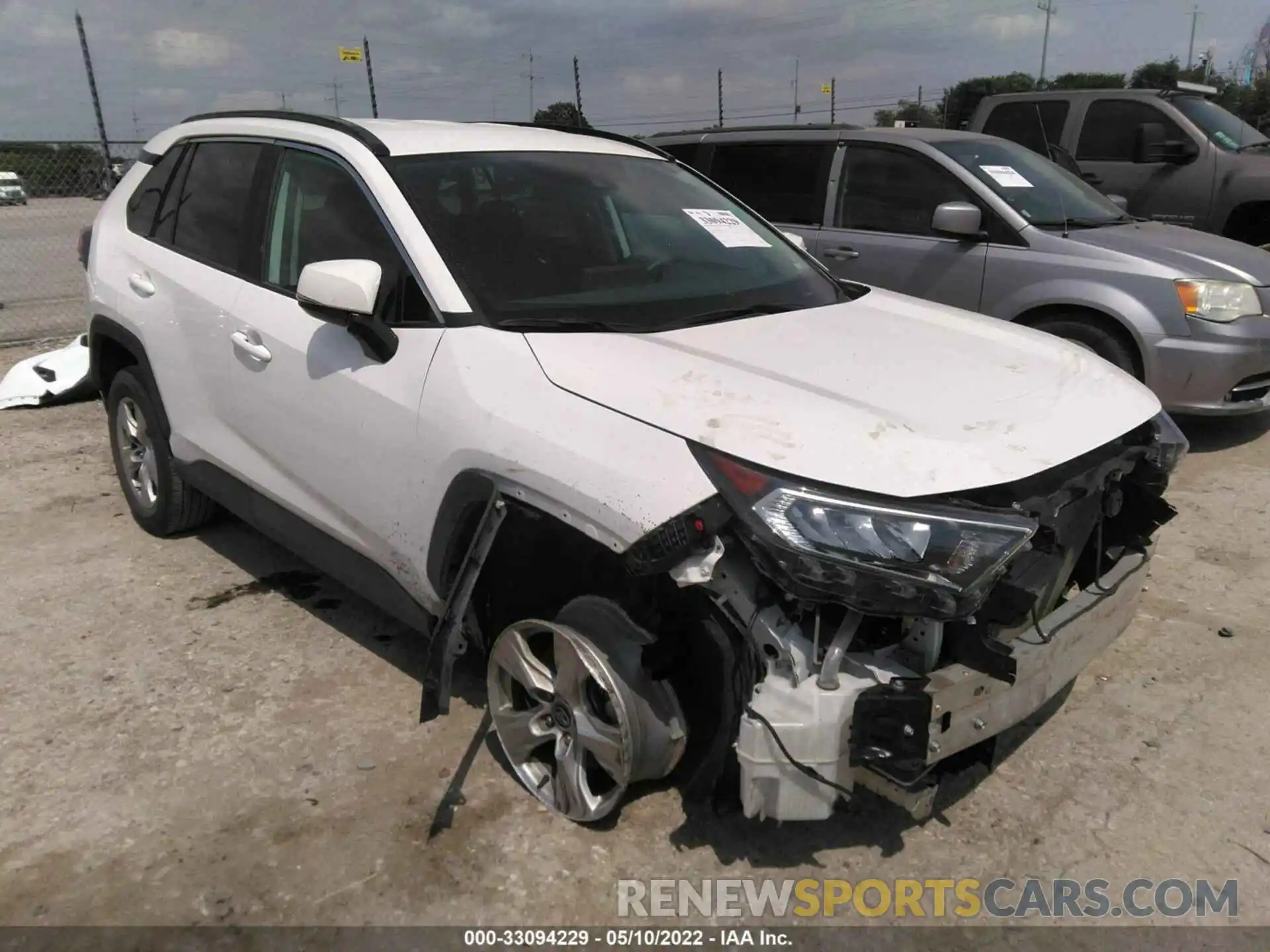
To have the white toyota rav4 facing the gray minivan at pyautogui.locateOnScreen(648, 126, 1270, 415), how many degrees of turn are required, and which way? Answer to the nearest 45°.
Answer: approximately 90° to its left

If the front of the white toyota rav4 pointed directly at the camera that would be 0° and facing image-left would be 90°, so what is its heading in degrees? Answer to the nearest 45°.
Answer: approximately 315°

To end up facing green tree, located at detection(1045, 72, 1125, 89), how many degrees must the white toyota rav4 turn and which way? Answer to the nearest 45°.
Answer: approximately 90° to its left

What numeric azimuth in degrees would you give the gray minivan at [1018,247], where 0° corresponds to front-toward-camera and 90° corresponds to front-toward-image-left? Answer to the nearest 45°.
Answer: approximately 315°

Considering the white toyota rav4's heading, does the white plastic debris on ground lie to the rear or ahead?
to the rear

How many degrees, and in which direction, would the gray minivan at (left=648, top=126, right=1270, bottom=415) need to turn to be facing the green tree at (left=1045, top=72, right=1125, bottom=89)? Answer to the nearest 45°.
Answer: approximately 135° to its left
